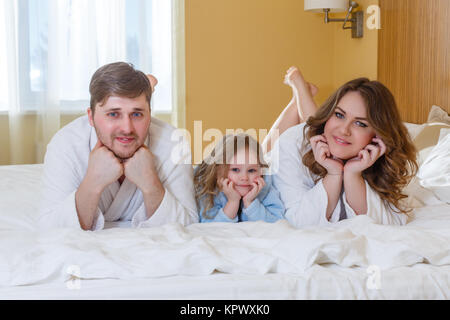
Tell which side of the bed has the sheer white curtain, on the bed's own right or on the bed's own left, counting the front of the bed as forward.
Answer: on the bed's own right
